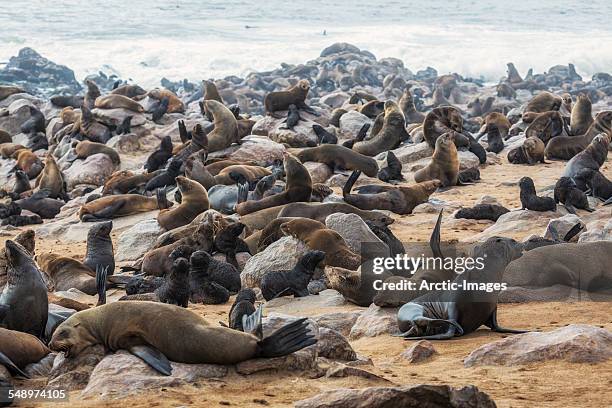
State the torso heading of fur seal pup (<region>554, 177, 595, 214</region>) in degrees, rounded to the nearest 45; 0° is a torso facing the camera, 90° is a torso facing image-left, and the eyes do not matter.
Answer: approximately 45°

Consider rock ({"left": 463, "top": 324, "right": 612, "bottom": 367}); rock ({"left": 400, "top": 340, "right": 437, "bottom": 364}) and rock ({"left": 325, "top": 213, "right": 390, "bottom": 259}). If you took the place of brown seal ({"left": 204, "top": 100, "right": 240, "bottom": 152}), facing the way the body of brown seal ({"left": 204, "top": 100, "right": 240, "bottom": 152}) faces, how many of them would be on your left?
3

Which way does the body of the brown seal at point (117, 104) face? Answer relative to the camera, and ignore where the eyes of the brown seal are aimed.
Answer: to the viewer's right

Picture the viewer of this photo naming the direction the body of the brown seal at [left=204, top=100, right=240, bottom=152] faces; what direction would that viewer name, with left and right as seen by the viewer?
facing to the left of the viewer

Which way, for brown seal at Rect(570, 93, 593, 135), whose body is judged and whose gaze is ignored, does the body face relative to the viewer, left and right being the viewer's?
facing the viewer

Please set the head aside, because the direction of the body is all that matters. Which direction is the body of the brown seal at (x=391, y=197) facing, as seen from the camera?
to the viewer's right

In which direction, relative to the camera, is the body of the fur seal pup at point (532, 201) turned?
to the viewer's left

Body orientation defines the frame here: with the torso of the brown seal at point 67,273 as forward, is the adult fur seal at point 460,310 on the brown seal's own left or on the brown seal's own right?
on the brown seal's own left

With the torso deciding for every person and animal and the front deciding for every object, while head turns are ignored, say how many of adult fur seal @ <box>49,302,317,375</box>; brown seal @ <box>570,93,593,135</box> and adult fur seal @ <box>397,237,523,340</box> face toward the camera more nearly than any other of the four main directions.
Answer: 1

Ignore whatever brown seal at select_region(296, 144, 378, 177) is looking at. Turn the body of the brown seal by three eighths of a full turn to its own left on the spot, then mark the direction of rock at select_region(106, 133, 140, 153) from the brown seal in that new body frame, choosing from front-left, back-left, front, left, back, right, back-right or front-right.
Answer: back

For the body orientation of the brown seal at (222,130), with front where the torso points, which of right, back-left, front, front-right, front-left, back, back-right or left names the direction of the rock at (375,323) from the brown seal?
left
